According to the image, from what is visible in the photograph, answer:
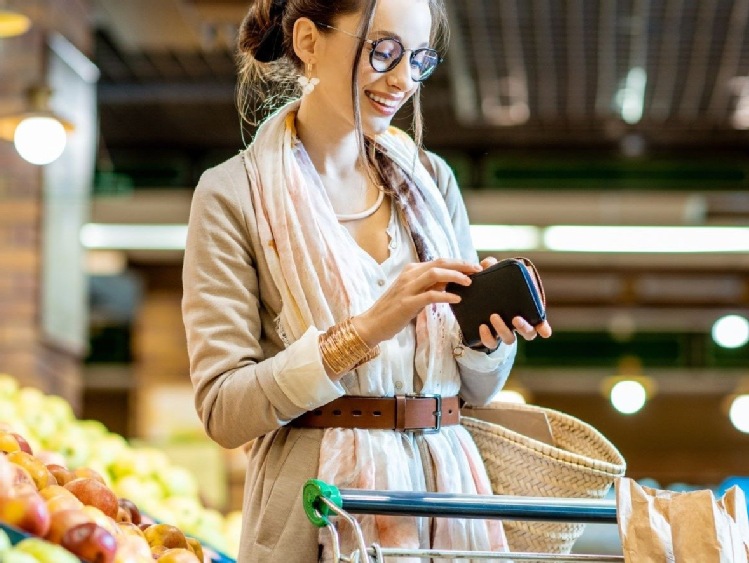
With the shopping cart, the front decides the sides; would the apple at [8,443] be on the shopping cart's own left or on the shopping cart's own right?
on the shopping cart's own right

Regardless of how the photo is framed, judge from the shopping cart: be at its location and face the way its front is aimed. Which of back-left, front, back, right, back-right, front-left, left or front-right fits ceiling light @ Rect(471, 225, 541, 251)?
back

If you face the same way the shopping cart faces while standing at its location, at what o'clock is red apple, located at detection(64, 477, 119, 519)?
The red apple is roughly at 4 o'clock from the shopping cart.

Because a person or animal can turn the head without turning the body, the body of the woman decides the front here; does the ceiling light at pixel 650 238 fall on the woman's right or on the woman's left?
on the woman's left

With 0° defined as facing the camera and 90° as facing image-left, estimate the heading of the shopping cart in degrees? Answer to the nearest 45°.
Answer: approximately 0°

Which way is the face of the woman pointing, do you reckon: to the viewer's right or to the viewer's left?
to the viewer's right
